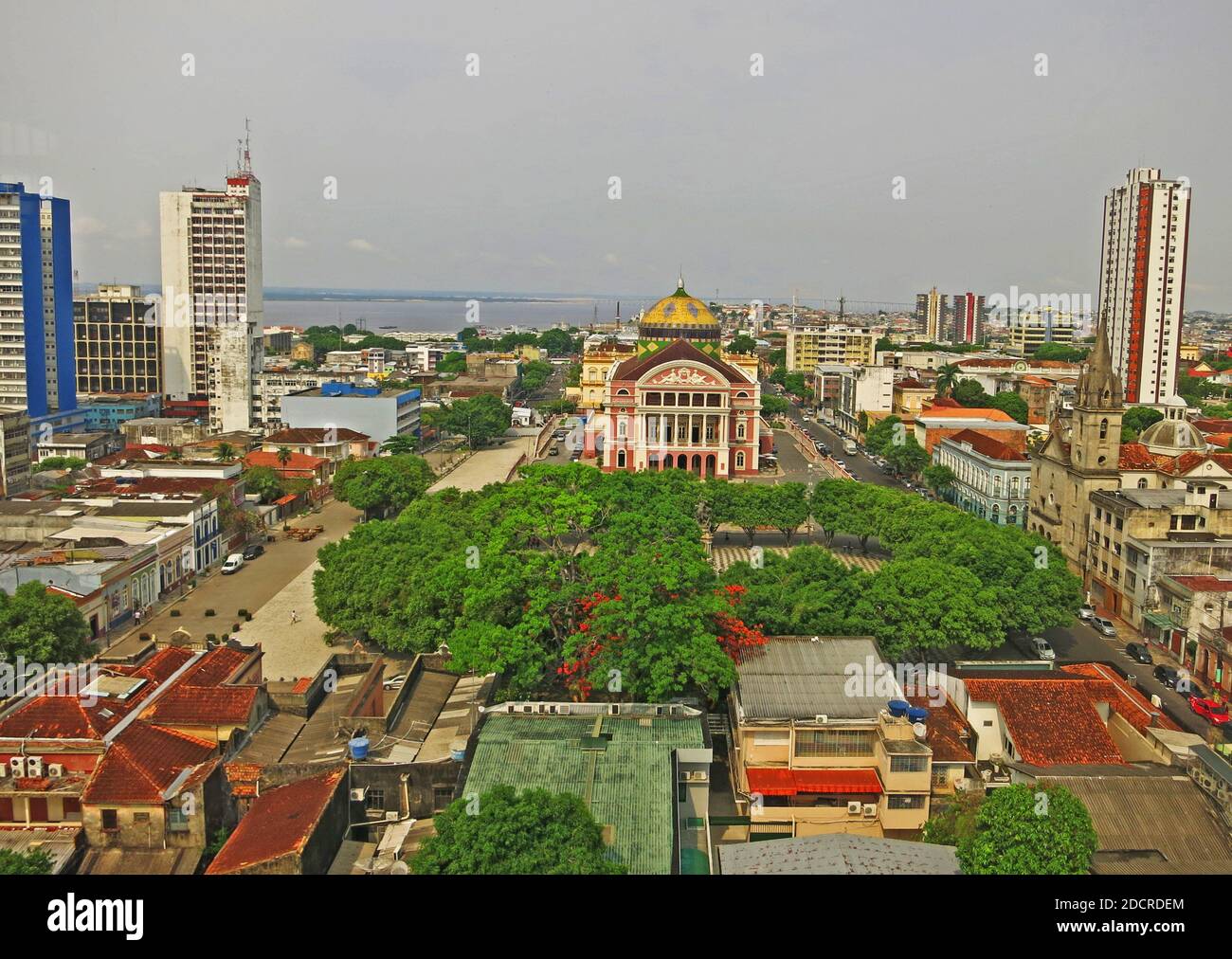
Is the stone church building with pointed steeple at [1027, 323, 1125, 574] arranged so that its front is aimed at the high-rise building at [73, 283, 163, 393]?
no

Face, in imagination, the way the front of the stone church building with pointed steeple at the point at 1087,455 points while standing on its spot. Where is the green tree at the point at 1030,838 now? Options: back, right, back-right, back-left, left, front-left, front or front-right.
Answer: front-left

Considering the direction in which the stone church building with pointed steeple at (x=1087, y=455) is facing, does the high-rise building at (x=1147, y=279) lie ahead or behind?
behind

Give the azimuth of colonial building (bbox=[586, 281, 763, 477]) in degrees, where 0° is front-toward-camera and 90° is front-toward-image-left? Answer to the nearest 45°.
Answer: approximately 0°

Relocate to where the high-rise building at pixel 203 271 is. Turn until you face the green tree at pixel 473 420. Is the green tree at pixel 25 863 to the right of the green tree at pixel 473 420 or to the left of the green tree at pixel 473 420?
right

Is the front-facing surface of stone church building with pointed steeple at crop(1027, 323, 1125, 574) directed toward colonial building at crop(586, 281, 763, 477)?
no

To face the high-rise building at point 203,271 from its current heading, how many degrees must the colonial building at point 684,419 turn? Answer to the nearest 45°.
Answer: approximately 135° to its right

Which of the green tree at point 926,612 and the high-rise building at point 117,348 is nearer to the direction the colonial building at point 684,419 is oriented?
the green tree

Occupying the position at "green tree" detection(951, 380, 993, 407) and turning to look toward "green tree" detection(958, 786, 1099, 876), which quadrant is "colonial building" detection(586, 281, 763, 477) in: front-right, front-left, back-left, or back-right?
front-right

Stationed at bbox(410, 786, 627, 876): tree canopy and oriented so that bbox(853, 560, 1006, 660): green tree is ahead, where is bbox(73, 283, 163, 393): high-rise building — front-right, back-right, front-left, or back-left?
front-left

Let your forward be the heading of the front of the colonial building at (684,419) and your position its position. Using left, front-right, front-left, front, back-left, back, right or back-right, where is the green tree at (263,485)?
front-right

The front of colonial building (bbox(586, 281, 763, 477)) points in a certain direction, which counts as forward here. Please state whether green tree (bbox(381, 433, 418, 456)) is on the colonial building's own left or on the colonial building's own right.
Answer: on the colonial building's own right

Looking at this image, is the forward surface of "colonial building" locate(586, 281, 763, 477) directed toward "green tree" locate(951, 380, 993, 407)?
no

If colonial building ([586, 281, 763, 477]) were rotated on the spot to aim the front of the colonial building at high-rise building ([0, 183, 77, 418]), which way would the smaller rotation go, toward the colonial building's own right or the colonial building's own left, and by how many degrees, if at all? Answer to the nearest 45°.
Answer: approximately 90° to the colonial building's own right

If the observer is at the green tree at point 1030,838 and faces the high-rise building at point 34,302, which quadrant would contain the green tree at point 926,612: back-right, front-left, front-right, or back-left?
front-right

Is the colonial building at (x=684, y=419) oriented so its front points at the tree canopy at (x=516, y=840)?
yes

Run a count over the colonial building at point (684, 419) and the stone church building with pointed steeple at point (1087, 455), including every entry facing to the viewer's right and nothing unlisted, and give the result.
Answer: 0

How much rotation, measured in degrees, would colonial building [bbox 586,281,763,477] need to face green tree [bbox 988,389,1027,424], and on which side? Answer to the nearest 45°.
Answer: approximately 135° to its left

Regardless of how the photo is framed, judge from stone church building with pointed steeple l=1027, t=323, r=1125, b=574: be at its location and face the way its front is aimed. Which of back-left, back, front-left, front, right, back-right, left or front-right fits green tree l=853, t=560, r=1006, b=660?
front-left
